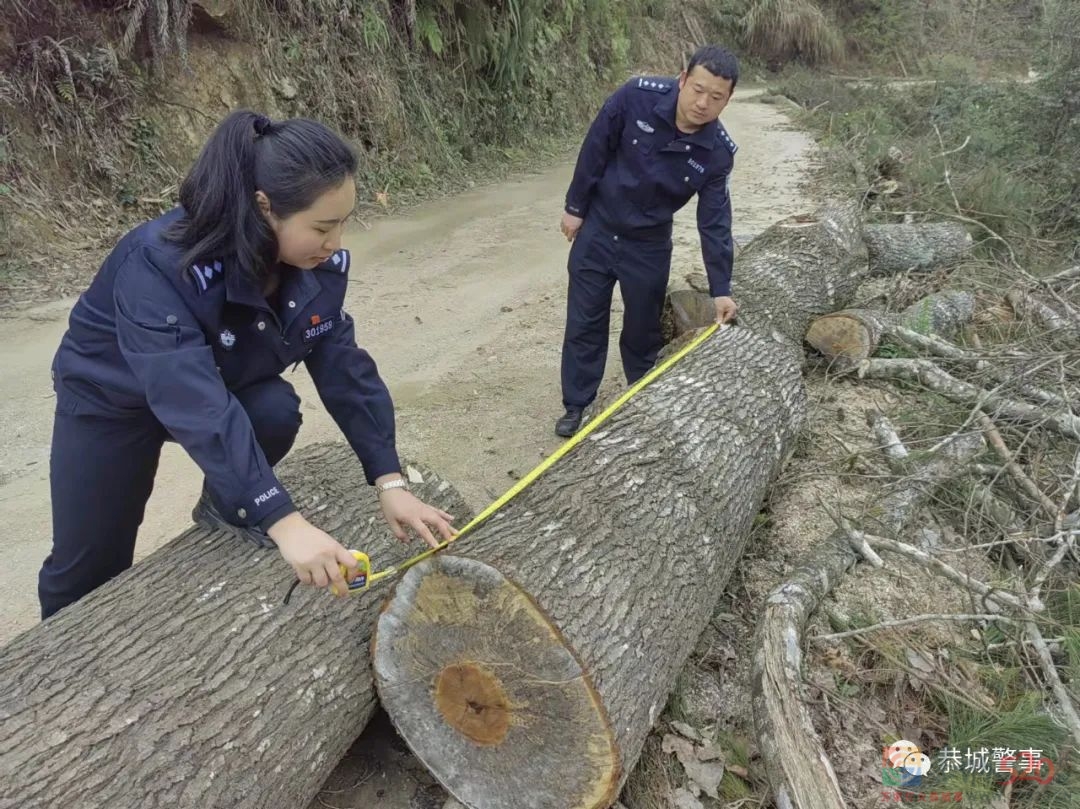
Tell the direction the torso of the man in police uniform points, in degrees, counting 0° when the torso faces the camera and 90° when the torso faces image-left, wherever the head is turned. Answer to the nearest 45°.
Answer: approximately 0°

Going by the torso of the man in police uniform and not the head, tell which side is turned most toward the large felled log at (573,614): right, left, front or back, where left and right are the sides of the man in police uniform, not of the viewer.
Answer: front

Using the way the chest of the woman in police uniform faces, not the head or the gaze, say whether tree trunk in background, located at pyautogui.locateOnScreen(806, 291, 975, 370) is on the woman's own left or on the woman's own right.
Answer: on the woman's own left

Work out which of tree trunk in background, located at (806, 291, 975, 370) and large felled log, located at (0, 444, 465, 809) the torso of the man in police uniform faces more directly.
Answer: the large felled log

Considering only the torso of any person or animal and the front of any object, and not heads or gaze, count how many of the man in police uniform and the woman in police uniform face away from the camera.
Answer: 0

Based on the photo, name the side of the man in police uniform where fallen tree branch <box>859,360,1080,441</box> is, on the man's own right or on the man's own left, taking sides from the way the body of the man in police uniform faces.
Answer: on the man's own left

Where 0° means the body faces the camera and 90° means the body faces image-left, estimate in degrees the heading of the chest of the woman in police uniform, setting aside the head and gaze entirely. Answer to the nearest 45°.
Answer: approximately 315°

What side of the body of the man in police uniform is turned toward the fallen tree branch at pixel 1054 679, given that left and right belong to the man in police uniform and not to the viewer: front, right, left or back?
front

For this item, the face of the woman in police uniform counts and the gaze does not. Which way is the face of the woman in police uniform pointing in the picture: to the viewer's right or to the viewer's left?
to the viewer's right

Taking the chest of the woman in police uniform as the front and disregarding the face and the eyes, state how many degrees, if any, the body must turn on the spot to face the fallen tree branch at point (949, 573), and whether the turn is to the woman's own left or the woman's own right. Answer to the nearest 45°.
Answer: approximately 45° to the woman's own left

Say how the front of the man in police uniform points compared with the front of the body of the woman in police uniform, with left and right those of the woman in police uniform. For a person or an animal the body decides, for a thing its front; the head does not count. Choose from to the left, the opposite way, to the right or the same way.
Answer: to the right
